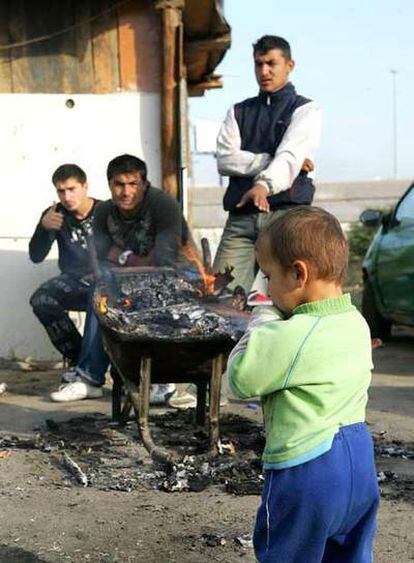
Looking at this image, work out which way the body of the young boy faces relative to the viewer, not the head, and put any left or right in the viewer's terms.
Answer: facing away from the viewer and to the left of the viewer

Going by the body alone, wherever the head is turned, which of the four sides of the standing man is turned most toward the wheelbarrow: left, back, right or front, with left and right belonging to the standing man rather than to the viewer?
front

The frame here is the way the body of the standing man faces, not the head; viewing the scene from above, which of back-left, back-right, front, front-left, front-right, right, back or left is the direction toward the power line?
right

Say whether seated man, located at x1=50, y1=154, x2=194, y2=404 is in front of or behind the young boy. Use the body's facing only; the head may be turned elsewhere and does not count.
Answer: in front

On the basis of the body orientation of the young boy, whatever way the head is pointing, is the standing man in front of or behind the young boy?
in front

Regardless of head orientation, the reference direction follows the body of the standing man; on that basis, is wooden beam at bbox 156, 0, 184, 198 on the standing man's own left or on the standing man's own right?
on the standing man's own right

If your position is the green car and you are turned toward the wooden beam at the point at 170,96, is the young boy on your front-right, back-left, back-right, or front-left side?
front-left

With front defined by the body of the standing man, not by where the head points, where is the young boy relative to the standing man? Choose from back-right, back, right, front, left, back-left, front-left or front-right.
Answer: front-left

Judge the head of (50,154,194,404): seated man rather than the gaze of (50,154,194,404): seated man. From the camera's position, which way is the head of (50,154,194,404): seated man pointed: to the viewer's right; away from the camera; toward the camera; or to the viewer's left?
toward the camera

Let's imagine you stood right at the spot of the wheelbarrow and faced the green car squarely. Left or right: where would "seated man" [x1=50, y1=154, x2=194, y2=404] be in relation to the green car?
left
